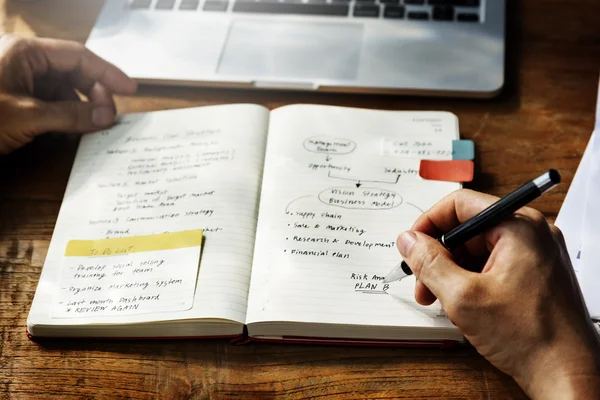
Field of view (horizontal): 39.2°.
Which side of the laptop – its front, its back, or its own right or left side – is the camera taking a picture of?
front
